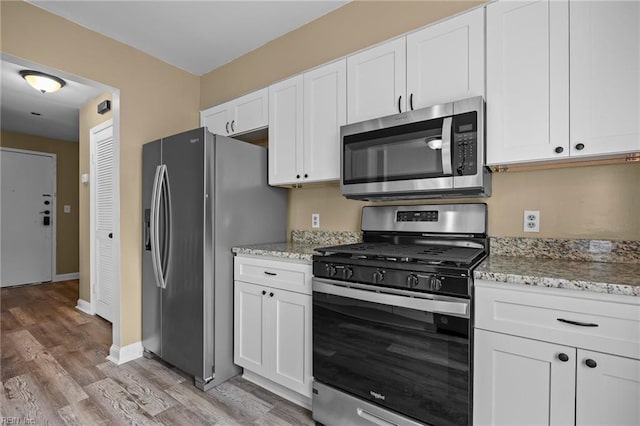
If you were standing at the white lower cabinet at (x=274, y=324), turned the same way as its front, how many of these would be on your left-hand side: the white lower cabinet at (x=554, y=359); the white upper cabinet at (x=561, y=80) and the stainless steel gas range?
3

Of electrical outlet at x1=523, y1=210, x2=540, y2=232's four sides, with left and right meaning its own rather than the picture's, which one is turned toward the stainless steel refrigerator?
right

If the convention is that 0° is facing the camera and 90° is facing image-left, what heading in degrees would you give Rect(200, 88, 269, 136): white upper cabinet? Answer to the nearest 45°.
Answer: approximately 45°

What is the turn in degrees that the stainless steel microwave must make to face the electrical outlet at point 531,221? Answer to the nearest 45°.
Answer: approximately 135° to its left

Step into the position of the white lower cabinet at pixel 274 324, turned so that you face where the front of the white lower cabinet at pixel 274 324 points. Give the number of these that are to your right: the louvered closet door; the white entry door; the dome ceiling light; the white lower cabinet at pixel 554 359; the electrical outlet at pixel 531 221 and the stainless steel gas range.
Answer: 3

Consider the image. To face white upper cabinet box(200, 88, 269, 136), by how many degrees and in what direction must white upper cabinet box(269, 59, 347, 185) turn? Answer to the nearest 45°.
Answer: approximately 90° to its right

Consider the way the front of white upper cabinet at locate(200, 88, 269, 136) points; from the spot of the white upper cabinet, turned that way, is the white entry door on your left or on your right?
on your right

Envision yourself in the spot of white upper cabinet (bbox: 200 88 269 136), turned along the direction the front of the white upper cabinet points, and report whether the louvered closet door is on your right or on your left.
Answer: on your right
